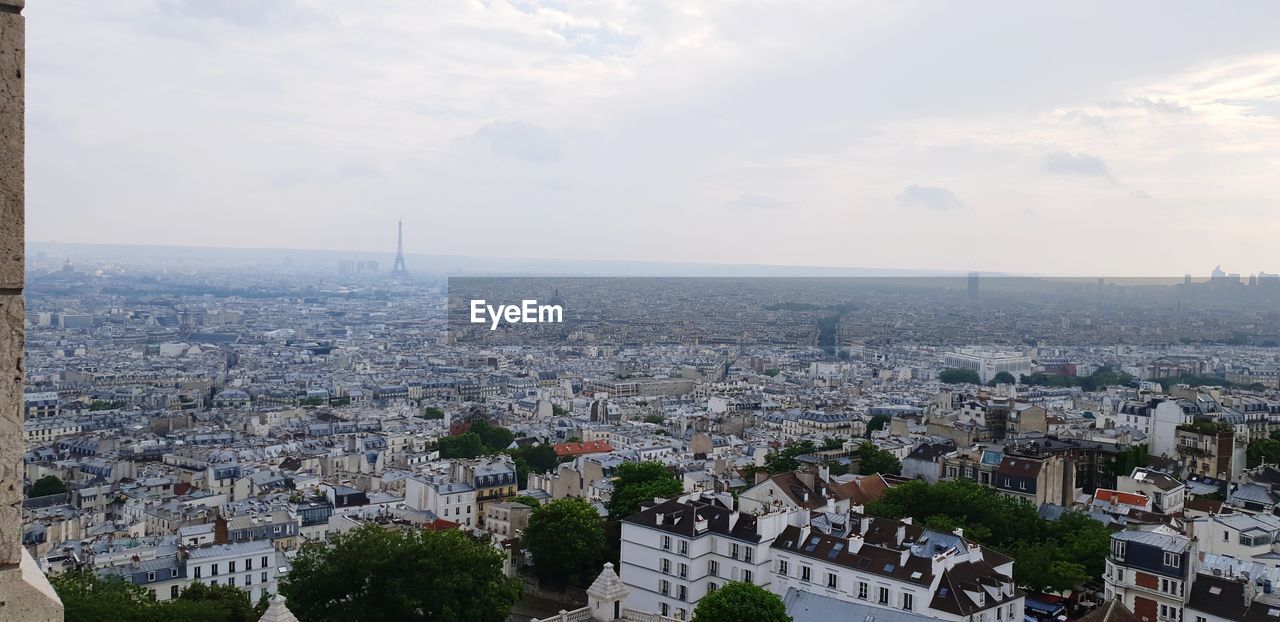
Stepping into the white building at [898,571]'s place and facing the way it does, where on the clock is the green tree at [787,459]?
The green tree is roughly at 4 o'clock from the white building.

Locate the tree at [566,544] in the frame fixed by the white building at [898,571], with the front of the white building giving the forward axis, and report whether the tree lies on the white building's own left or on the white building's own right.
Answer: on the white building's own right

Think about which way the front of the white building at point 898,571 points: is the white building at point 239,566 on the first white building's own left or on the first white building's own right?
on the first white building's own right

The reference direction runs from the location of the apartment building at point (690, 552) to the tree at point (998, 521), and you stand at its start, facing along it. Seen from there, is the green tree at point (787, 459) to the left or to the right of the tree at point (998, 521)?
left

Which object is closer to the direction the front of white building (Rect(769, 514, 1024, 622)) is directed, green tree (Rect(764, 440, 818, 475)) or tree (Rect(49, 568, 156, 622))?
the tree

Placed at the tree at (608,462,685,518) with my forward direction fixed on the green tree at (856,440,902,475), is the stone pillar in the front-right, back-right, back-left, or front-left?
back-right

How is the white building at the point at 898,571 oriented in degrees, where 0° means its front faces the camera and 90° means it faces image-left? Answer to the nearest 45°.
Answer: approximately 45°

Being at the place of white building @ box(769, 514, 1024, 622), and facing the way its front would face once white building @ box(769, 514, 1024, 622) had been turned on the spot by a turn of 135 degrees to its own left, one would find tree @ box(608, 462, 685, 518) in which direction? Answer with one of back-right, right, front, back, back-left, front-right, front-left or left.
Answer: back-left

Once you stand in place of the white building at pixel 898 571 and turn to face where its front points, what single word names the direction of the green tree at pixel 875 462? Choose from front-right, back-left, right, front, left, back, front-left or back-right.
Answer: back-right

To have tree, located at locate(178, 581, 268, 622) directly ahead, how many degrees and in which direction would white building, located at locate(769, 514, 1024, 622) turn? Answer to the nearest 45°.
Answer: approximately 45° to its right

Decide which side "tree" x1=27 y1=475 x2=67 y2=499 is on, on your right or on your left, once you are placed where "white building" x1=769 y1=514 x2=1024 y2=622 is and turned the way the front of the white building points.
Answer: on your right

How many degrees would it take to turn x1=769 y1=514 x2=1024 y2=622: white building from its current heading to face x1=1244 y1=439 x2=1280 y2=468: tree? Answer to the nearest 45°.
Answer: approximately 180°
